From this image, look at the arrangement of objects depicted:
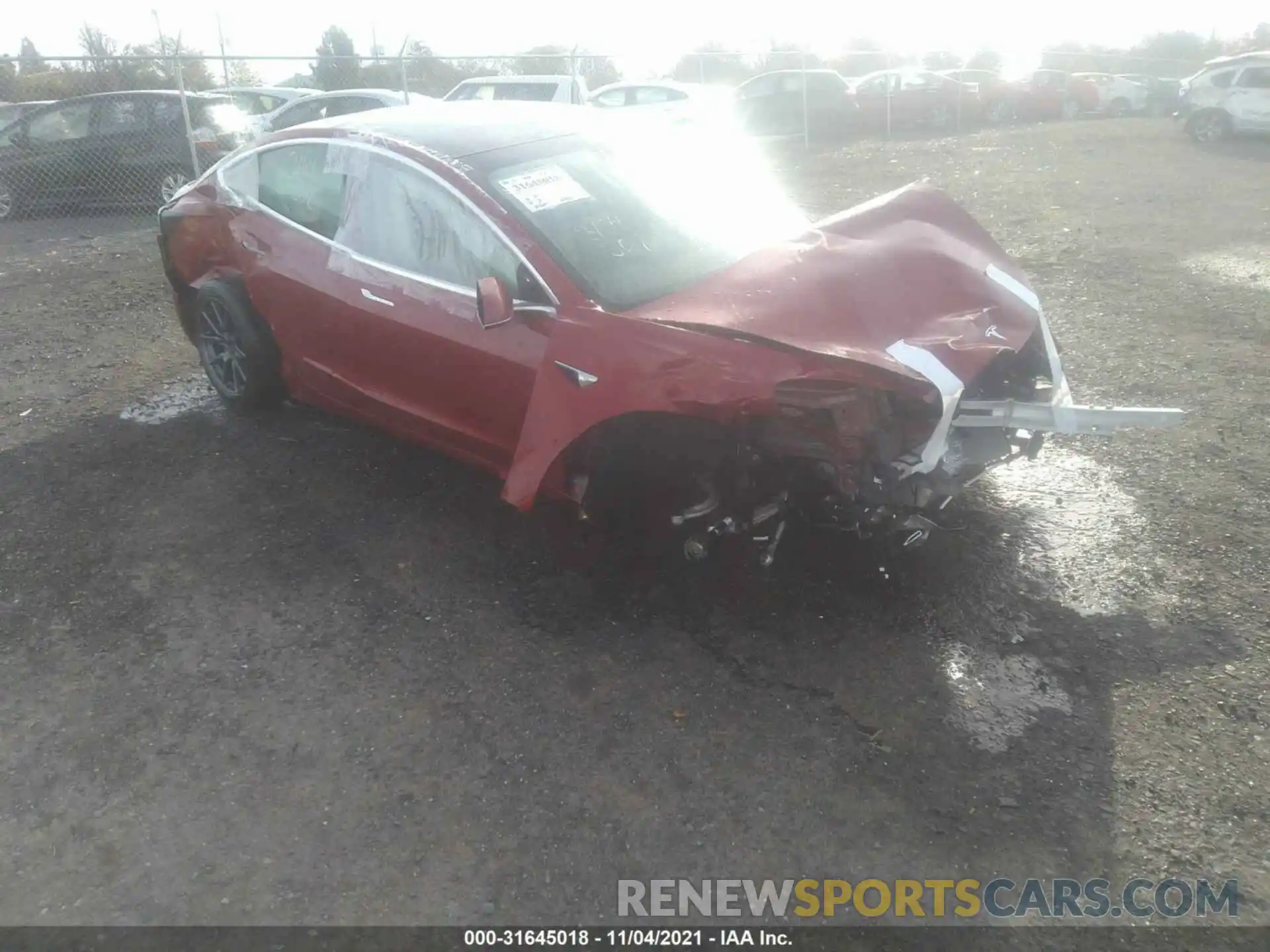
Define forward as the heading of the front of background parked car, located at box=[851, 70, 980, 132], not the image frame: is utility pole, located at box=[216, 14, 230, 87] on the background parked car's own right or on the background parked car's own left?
on the background parked car's own right

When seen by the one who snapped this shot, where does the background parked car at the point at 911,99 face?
facing the viewer and to the right of the viewer

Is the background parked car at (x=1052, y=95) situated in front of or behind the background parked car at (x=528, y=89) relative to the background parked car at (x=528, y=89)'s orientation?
behind

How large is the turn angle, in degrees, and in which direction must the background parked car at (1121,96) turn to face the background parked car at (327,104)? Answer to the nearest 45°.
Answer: approximately 90° to its right

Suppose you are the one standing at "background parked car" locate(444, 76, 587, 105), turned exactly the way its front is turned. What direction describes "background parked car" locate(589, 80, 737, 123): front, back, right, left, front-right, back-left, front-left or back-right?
back-right

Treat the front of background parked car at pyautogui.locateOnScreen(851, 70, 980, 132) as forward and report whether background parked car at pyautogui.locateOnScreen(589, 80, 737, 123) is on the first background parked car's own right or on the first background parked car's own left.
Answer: on the first background parked car's own right
